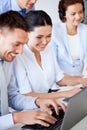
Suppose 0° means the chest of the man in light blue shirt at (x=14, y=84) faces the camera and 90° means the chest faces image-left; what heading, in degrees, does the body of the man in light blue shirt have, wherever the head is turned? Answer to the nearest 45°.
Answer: approximately 315°

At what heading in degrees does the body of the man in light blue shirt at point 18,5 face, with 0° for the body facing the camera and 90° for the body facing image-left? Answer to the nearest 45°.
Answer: approximately 315°

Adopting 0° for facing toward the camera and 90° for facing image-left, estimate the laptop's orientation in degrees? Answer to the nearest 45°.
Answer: approximately 135°

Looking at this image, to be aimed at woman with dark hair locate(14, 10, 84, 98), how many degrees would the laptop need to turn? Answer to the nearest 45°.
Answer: approximately 45° to its right
